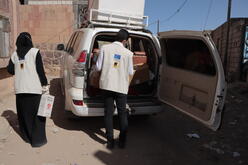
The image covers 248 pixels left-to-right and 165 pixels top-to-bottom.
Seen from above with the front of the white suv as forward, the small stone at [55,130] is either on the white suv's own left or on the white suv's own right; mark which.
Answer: on the white suv's own left

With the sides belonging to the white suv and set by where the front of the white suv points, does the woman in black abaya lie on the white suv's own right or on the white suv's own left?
on the white suv's own left

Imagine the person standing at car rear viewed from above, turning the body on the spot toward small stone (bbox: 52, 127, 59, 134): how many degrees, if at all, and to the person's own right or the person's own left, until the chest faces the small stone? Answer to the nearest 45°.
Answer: approximately 45° to the person's own left

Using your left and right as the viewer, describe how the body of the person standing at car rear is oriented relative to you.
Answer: facing away from the viewer

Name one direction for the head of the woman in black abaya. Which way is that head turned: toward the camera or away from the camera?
away from the camera

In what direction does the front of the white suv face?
away from the camera

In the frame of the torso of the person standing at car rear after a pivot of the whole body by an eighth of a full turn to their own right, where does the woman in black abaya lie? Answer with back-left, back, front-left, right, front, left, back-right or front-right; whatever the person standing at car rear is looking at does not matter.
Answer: back-left
